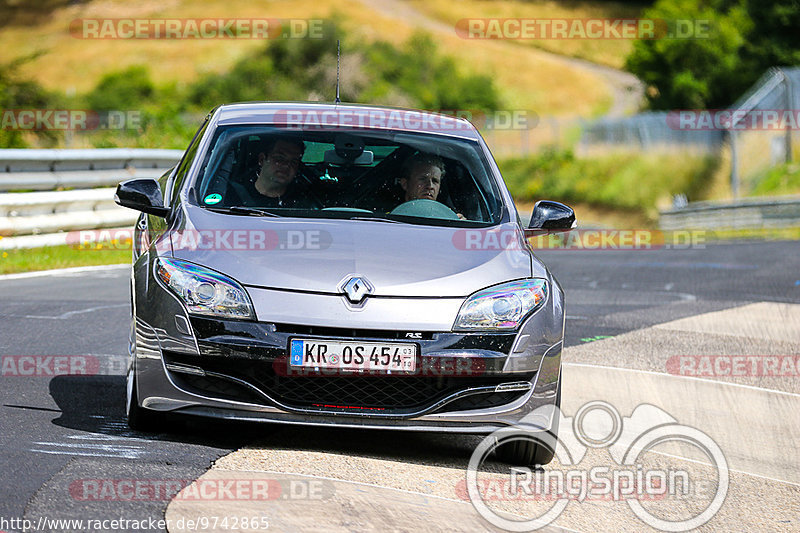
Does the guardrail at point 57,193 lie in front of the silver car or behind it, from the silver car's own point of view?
behind

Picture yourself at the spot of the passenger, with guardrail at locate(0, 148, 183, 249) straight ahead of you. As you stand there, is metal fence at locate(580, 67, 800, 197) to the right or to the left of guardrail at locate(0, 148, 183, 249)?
right

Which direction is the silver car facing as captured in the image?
toward the camera

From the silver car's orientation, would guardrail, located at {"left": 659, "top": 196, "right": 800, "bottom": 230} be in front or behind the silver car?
behind

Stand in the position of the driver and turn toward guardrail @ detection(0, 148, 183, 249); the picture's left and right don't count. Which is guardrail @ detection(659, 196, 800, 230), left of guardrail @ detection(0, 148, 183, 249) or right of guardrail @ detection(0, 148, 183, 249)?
right
